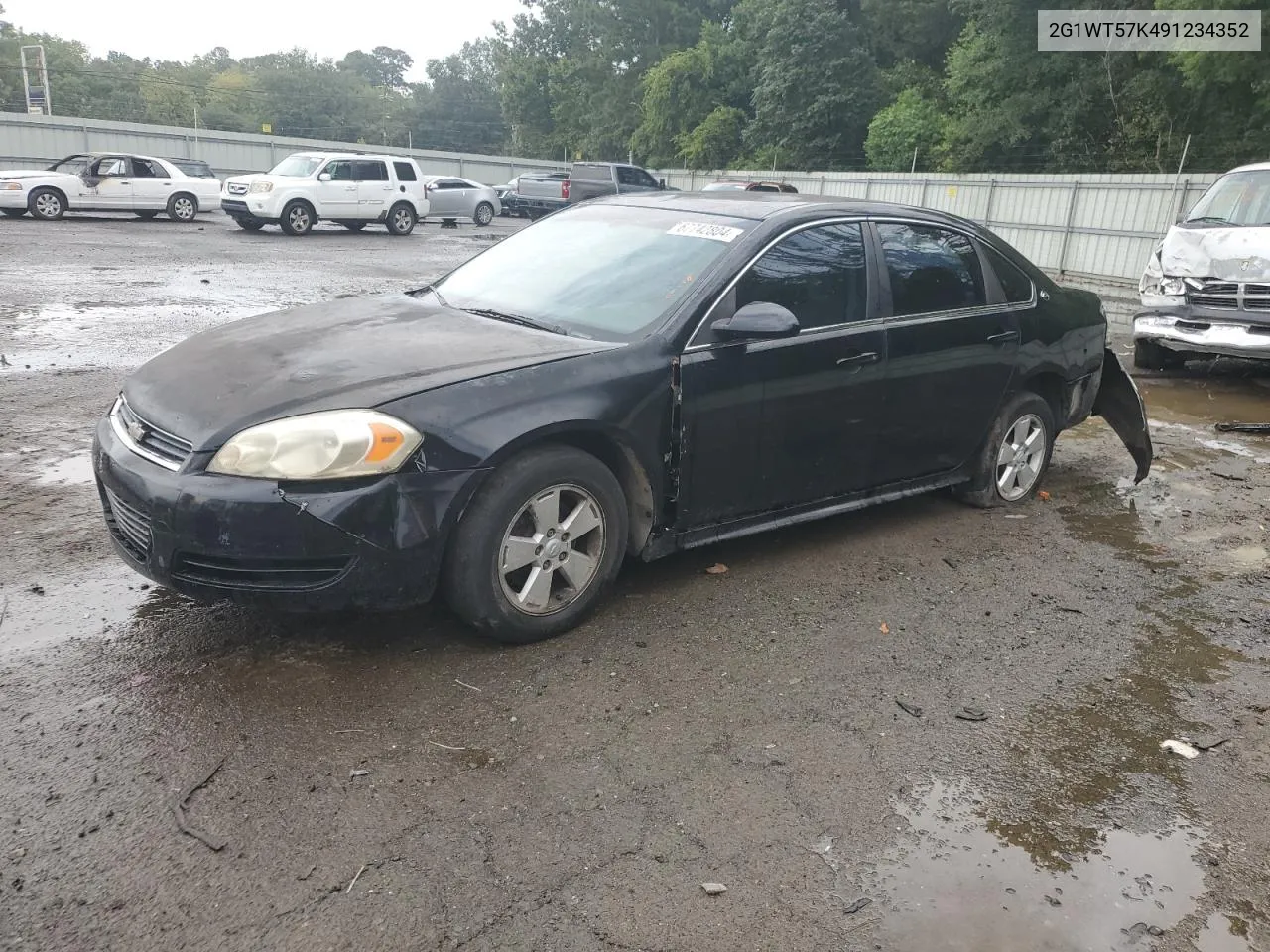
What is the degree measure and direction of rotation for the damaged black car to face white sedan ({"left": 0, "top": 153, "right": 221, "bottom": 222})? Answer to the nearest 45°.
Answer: approximately 90° to its right

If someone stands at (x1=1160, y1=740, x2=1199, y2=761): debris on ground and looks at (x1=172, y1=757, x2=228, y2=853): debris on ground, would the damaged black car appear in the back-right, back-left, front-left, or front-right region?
front-right

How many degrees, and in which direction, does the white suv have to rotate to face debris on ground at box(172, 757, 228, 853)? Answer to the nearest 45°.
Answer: approximately 45° to its left

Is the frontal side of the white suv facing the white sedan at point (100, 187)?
no

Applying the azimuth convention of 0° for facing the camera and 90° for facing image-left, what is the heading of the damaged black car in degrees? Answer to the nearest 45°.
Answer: approximately 45°

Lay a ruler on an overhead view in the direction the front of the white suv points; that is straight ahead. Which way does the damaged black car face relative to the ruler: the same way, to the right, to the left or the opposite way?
the same way

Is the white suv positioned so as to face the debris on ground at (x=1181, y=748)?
no

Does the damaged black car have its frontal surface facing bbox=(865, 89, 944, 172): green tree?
no

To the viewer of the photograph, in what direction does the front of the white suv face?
facing the viewer and to the left of the viewer

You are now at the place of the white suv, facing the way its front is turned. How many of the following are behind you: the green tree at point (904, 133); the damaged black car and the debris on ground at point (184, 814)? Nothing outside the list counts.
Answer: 1

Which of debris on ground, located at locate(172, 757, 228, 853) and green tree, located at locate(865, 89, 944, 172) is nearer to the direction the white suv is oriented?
the debris on ground

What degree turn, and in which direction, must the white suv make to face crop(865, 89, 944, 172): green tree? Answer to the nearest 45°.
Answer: approximately 180°

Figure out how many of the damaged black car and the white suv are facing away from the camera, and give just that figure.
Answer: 0

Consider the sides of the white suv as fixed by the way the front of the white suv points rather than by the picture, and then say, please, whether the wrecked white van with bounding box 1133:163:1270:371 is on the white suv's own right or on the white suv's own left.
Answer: on the white suv's own left

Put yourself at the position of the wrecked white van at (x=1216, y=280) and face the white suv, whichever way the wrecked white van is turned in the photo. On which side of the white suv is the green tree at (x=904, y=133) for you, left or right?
right

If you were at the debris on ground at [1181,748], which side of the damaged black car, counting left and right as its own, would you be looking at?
left
